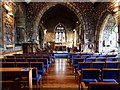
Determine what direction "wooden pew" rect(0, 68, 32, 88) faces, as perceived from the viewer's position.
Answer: facing away from the viewer
